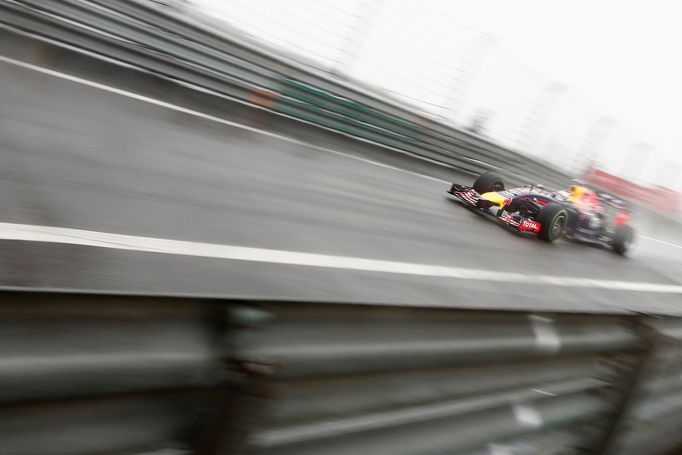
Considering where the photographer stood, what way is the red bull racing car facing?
facing the viewer and to the left of the viewer

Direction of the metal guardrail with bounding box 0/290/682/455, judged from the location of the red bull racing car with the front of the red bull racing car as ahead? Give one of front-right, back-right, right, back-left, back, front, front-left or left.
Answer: front-left

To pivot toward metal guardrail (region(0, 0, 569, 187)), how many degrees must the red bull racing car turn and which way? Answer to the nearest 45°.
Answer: approximately 45° to its right
